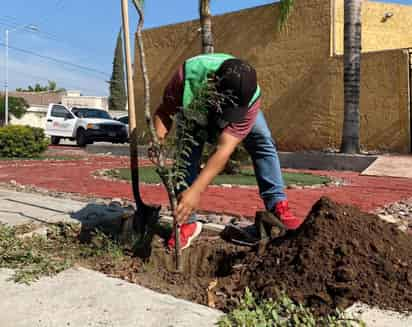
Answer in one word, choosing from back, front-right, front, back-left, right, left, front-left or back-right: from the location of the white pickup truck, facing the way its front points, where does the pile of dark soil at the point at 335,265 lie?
front-right

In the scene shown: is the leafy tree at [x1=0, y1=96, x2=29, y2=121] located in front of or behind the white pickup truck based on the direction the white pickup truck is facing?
behind

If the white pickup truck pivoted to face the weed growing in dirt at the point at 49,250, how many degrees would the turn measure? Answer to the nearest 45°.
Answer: approximately 45° to its right

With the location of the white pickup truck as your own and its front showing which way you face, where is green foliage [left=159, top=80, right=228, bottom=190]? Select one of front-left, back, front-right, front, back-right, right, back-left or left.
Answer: front-right

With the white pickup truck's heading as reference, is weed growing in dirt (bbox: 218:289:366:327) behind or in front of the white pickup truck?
in front

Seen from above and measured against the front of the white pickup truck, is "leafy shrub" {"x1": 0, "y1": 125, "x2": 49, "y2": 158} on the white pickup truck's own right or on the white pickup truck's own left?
on the white pickup truck's own right

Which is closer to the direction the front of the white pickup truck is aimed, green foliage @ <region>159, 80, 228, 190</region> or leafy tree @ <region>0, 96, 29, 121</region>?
the green foliage

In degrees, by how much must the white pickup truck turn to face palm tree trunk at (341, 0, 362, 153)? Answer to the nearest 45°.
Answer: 0° — it already faces it

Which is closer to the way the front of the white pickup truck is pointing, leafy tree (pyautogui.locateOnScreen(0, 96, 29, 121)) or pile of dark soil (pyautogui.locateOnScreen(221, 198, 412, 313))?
the pile of dark soil

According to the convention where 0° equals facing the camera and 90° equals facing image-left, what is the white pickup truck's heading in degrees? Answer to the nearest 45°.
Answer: approximately 315°
